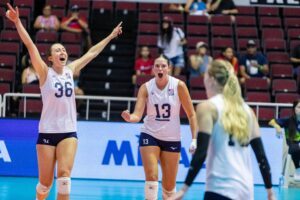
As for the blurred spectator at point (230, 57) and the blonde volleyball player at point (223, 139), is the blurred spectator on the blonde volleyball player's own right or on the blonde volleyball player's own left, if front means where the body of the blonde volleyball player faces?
on the blonde volleyball player's own right

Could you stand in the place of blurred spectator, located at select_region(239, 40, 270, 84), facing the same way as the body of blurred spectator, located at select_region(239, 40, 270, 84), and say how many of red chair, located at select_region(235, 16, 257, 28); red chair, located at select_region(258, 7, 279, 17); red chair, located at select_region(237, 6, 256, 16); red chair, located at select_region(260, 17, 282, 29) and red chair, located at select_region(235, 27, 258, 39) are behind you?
5

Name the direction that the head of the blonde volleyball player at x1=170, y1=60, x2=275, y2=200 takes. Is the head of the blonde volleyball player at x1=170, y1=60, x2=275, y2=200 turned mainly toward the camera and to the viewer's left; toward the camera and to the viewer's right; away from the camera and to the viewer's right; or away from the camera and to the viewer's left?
away from the camera and to the viewer's left

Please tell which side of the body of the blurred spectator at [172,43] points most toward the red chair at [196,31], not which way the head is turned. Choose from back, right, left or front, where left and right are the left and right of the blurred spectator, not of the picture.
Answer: back

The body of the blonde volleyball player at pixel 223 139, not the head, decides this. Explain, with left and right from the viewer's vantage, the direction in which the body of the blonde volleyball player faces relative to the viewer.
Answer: facing away from the viewer and to the left of the viewer

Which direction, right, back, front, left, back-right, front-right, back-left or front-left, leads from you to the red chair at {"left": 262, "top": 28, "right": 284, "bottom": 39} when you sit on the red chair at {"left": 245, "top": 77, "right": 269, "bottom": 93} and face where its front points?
back

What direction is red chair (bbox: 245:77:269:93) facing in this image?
toward the camera

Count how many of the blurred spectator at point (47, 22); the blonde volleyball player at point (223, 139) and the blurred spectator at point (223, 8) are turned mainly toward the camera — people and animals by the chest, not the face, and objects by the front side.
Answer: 2

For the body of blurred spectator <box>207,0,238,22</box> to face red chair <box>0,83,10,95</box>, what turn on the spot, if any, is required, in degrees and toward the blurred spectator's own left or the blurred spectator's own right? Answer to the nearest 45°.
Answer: approximately 45° to the blurred spectator's own right

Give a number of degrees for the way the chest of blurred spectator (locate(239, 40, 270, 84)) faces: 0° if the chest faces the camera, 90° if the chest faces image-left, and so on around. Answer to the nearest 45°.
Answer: approximately 0°

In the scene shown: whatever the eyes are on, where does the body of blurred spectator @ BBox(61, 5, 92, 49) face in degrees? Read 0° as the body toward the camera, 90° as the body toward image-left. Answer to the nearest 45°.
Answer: approximately 0°

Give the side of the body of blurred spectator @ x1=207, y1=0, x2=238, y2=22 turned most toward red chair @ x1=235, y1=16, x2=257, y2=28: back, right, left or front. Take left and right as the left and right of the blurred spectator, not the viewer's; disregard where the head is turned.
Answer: left

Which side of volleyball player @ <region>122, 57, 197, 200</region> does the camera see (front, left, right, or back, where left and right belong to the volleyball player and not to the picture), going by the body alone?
front

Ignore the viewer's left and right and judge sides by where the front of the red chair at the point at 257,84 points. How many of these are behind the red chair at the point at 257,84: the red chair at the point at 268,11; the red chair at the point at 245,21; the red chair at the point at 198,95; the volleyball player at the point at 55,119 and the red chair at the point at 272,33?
3

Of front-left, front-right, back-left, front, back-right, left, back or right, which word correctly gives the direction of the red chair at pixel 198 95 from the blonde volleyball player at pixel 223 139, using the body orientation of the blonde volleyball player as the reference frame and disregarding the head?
front-right
